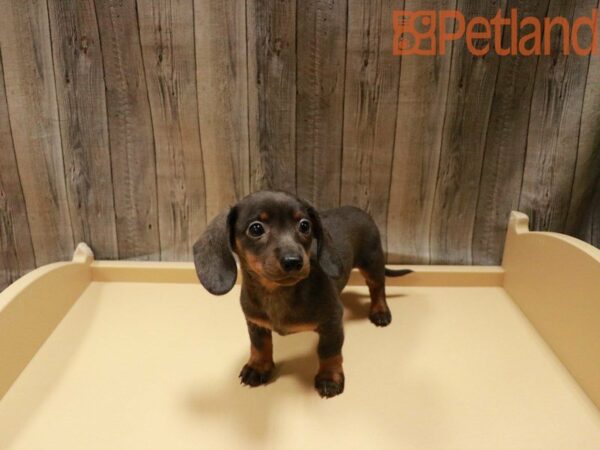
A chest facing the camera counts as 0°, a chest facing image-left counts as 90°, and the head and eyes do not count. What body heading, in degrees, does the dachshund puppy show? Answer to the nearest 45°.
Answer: approximately 45°
